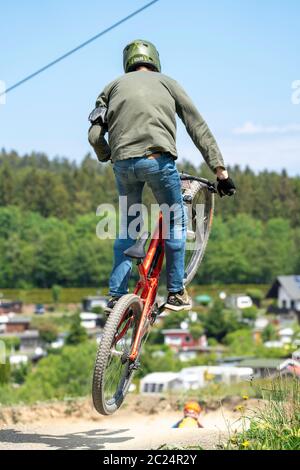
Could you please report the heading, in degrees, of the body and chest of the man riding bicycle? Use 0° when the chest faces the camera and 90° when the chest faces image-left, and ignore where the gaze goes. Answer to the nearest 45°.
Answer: approximately 180°

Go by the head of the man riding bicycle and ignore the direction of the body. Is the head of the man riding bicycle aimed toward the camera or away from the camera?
away from the camera
